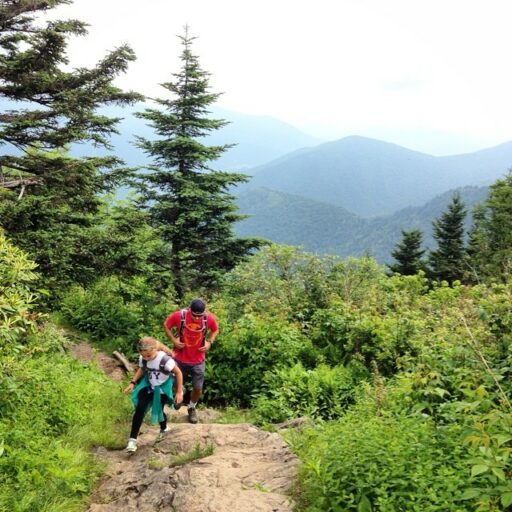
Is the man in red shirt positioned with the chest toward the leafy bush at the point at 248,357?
no

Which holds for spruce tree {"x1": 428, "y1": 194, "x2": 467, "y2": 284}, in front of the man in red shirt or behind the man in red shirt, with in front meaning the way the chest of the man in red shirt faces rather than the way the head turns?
behind

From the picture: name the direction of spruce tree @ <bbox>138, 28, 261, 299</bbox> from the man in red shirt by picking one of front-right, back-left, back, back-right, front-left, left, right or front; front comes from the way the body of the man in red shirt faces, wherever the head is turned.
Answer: back

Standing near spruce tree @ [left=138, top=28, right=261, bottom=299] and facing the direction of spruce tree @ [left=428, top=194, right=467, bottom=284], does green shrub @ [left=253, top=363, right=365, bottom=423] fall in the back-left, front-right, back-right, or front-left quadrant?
back-right

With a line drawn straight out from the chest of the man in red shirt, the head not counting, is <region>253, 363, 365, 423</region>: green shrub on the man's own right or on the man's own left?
on the man's own left

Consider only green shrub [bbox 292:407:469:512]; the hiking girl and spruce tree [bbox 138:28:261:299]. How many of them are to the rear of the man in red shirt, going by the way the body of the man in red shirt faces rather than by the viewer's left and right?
1

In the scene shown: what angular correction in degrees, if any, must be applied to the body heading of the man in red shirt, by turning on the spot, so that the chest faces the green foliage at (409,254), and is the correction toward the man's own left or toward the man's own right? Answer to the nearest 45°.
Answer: approximately 135° to the man's own left

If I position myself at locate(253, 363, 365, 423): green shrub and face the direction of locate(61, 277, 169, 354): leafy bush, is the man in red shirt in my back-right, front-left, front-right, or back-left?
front-left

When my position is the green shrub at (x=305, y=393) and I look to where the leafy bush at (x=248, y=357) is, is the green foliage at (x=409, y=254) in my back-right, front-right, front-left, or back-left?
front-right

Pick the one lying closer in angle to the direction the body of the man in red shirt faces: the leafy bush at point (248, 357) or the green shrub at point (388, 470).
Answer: the green shrub

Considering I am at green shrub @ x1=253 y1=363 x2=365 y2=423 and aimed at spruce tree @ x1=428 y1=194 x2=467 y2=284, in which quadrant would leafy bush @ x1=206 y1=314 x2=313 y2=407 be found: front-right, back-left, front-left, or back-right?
front-left

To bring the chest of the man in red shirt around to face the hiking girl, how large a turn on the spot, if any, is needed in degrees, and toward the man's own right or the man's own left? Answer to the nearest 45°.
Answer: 0° — they already face them

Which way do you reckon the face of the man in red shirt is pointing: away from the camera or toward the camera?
toward the camera

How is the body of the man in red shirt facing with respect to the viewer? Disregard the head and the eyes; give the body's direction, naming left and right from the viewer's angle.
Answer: facing the viewer
